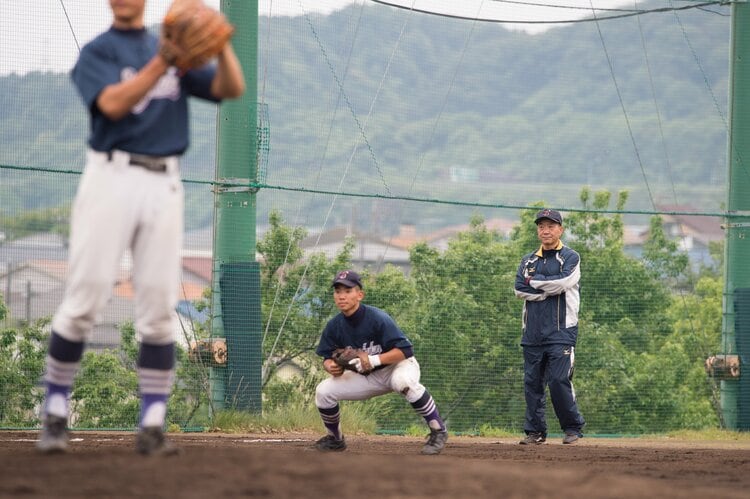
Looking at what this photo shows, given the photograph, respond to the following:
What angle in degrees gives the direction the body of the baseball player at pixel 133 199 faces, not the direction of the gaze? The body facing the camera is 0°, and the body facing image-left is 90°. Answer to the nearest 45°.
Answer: approximately 315°

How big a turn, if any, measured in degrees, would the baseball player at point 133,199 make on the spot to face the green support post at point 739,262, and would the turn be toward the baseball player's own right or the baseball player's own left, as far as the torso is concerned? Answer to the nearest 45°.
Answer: approximately 90° to the baseball player's own left

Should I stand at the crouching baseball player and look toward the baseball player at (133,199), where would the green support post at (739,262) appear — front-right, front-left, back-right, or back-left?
back-left

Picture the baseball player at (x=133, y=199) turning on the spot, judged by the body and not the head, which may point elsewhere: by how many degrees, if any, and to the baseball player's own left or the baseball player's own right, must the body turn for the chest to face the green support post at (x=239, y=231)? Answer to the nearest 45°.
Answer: approximately 135° to the baseball player's own left
